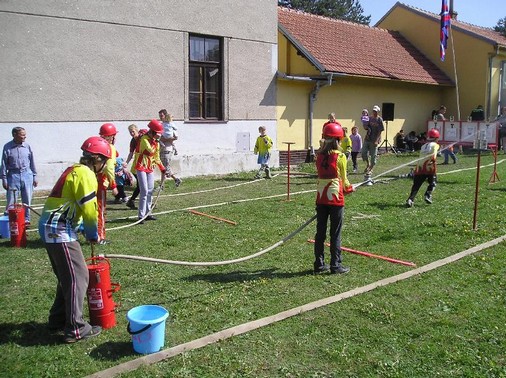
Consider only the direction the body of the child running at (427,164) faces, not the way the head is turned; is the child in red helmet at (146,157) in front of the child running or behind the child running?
behind

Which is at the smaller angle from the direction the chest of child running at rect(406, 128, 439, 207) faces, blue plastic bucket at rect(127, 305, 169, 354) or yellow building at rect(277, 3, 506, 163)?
the yellow building

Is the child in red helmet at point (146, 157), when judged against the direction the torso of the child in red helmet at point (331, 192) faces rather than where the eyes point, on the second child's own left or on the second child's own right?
on the second child's own left

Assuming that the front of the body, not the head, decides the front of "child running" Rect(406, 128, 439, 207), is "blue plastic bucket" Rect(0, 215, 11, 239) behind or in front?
behind

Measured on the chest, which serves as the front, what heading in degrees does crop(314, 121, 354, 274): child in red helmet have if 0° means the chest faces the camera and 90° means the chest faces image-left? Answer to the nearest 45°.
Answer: approximately 225°

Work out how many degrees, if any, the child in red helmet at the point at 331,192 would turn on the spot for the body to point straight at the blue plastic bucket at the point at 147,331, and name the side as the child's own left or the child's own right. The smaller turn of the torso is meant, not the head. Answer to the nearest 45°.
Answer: approximately 180°

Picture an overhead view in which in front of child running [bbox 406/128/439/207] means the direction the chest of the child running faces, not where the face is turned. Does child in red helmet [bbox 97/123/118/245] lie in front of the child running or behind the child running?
behind

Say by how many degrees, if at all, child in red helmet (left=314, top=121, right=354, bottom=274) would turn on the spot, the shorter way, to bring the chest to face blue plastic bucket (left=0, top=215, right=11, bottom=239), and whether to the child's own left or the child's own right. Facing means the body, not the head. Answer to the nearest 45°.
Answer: approximately 135° to the child's own left

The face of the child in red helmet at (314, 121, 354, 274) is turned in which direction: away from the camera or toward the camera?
away from the camera

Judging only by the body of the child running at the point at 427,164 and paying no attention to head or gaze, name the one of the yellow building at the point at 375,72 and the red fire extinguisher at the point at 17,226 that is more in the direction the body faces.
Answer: the yellow building
